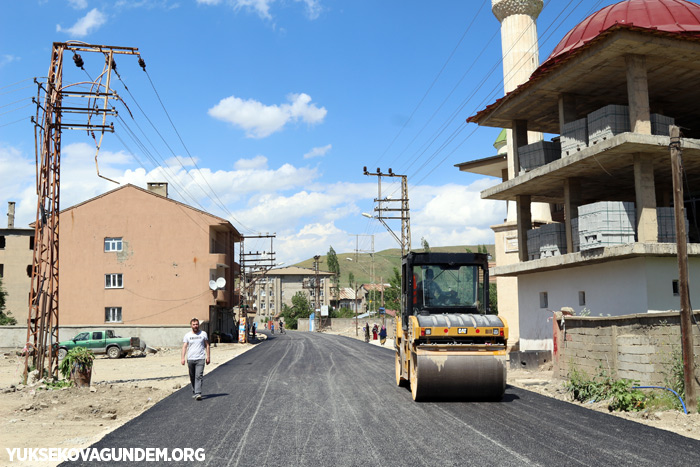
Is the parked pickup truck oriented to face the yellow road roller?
no

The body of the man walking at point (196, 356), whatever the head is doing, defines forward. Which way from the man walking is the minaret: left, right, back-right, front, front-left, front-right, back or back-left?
back-left

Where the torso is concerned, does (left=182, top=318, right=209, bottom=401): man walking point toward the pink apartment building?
no

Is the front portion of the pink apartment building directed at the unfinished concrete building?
no

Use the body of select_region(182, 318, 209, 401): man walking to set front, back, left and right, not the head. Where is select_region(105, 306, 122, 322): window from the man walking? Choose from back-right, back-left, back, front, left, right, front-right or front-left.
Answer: back

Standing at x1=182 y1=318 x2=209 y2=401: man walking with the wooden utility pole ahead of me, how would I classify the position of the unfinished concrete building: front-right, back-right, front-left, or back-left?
front-left

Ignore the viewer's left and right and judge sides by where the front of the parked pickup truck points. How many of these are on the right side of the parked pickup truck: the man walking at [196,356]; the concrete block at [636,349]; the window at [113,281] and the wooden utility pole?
1

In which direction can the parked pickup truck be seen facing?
to the viewer's left

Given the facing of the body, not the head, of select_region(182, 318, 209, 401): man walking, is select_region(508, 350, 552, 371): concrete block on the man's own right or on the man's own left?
on the man's own left

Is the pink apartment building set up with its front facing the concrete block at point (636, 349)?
no

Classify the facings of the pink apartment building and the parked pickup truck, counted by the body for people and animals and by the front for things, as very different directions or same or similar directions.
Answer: very different directions

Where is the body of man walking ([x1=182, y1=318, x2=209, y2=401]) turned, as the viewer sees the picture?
toward the camera

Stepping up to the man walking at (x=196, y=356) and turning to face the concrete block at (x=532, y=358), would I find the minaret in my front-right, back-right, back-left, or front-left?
front-left

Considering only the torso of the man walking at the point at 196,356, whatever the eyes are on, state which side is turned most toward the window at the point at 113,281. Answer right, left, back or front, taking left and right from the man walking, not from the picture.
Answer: back

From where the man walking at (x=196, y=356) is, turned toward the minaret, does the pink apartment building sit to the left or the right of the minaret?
left

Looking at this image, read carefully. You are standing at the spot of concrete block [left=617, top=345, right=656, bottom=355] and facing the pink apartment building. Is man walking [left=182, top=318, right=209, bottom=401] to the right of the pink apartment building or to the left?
left

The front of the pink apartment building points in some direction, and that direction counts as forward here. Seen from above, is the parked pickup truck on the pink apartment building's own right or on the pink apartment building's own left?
on the pink apartment building's own right
